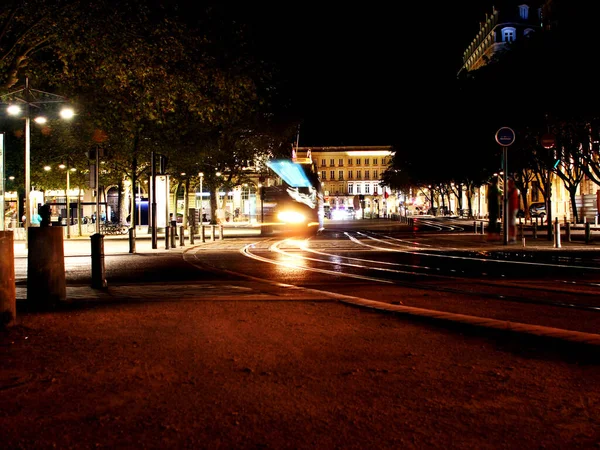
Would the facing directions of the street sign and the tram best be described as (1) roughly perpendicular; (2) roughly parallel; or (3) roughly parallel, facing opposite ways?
roughly parallel

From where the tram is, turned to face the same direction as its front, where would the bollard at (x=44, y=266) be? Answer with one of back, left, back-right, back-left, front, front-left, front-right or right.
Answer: front

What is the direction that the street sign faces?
toward the camera

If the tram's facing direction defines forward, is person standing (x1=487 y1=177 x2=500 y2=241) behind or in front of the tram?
in front

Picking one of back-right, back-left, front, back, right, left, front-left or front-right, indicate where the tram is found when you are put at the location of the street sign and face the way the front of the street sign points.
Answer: back-right

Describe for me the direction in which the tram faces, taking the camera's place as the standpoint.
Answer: facing the viewer

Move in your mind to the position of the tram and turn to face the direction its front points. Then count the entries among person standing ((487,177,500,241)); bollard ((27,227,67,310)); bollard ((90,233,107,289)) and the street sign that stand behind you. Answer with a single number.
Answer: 0

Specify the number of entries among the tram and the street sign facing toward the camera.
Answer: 2

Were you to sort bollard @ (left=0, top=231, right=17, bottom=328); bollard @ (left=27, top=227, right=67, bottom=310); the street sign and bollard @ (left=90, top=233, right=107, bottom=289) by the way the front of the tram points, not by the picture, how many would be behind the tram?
0

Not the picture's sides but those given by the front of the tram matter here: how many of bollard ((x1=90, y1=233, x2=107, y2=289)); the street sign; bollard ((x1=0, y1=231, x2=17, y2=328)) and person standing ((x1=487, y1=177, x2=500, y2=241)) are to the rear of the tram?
0

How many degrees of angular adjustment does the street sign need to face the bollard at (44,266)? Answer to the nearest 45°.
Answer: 0° — it already faces it

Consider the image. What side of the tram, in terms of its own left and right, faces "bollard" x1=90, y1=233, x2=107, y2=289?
front
